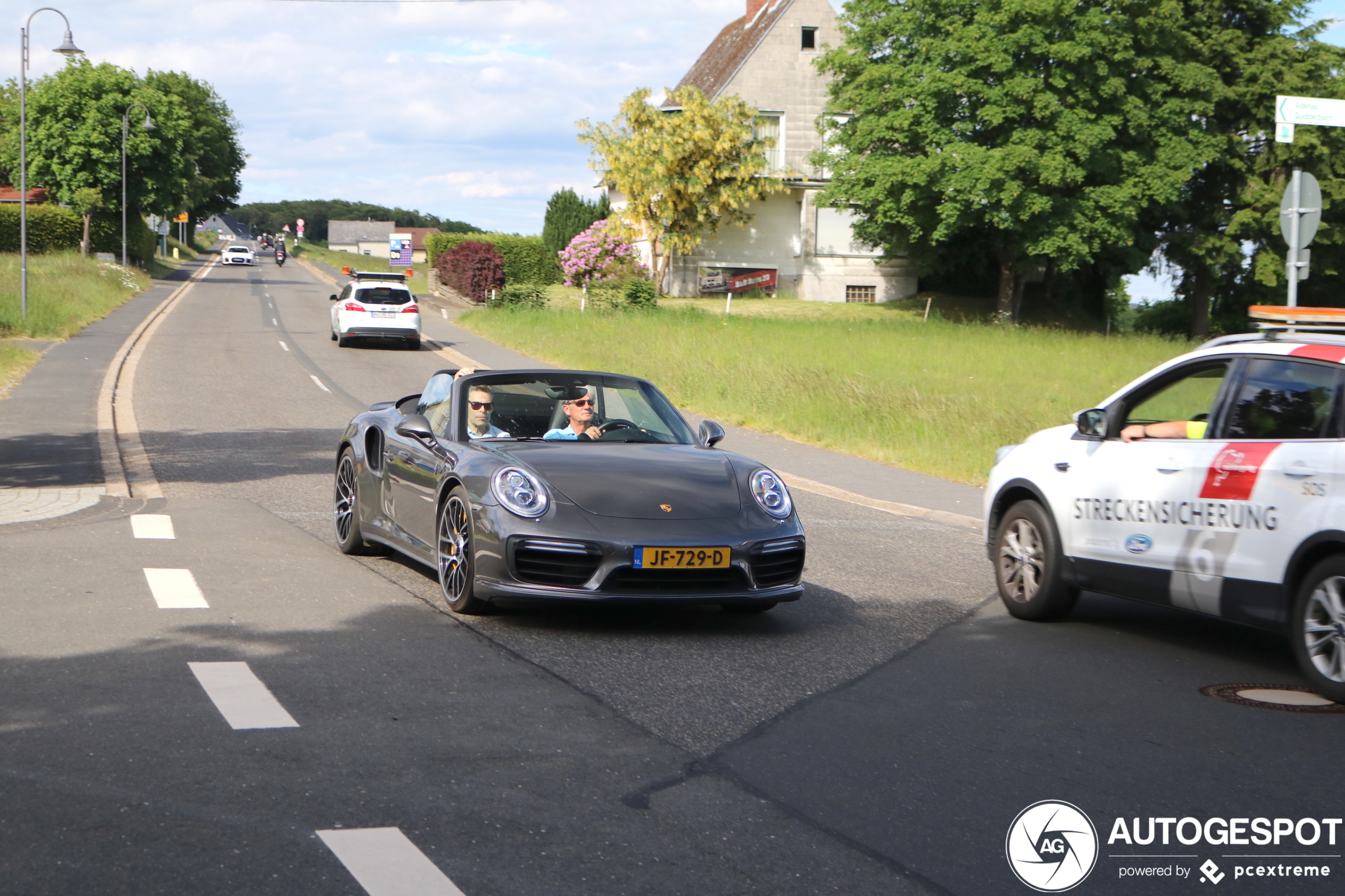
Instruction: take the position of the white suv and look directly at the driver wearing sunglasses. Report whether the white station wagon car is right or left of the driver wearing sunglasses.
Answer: right

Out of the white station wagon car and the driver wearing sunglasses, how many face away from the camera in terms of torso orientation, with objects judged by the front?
1

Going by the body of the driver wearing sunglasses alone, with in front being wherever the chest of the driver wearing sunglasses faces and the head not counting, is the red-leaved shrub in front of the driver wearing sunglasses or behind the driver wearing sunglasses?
behind

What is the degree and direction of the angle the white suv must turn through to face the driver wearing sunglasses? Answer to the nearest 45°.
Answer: approximately 45° to its left

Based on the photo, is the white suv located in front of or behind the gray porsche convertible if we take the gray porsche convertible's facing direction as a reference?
in front

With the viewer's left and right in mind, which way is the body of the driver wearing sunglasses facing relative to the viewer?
facing the viewer and to the right of the viewer

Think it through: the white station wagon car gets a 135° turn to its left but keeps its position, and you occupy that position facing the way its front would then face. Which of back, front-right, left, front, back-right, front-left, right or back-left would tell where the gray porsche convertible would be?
front-left

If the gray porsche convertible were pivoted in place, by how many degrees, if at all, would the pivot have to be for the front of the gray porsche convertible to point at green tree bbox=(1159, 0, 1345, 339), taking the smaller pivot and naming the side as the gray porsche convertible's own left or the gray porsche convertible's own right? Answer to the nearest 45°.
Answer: approximately 90° to the gray porsche convertible's own left

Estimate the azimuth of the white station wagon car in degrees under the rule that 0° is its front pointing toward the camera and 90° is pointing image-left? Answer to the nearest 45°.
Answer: approximately 180°

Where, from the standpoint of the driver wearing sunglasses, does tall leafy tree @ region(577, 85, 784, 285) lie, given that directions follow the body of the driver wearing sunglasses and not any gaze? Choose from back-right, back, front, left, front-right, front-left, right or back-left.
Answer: back-left

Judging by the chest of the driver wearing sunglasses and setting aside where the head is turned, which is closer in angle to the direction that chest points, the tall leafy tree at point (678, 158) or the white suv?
the white suv

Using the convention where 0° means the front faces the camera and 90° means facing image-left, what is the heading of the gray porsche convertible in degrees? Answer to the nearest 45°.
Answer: approximately 315°
